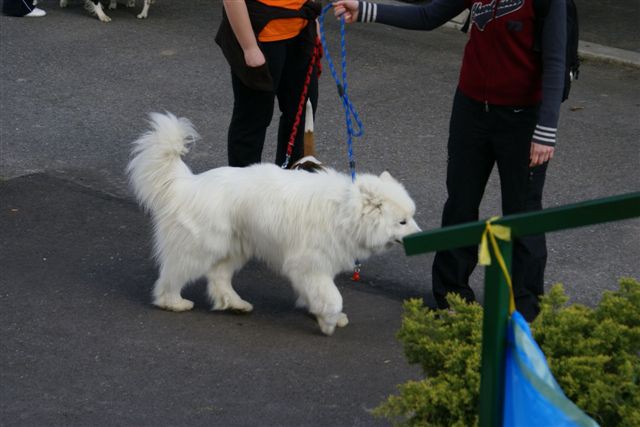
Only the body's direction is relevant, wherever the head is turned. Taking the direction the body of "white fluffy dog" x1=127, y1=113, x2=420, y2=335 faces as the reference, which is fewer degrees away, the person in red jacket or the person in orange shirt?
the person in red jacket

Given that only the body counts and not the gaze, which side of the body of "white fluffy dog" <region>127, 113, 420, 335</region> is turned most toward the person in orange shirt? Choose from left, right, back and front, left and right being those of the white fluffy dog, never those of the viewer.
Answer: left

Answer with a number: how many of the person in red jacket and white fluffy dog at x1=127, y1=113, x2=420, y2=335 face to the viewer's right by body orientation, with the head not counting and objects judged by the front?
1

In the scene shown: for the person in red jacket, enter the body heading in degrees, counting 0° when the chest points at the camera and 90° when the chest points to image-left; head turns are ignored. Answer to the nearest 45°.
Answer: approximately 45°

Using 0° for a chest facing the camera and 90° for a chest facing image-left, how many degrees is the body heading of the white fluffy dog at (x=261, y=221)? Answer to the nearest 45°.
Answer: approximately 270°

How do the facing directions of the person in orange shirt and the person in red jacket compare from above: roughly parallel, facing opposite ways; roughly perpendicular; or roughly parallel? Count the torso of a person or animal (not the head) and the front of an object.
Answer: roughly perpendicular

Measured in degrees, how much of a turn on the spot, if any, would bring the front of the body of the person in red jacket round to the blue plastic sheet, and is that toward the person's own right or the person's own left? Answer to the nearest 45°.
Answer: approximately 45° to the person's own left

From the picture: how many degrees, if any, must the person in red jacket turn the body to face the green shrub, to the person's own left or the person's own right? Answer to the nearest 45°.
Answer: approximately 45° to the person's own left
